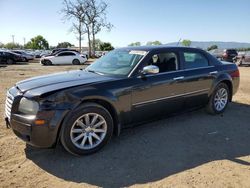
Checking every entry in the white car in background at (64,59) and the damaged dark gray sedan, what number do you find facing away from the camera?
0

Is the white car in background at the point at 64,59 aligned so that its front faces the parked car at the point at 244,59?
no

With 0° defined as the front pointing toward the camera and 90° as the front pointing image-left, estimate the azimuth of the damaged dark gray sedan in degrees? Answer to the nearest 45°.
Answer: approximately 45°

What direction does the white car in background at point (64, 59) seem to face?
to the viewer's left

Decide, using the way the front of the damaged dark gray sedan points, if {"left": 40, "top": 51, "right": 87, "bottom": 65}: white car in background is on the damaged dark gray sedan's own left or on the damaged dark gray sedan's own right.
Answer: on the damaged dark gray sedan's own right

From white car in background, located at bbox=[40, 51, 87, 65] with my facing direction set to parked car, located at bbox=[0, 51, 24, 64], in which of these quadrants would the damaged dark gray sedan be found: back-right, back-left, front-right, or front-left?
back-left

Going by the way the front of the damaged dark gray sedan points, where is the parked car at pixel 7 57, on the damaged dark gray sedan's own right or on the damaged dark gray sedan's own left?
on the damaged dark gray sedan's own right

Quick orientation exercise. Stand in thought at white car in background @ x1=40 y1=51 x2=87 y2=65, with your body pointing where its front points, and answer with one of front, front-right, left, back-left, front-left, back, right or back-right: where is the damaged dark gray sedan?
left

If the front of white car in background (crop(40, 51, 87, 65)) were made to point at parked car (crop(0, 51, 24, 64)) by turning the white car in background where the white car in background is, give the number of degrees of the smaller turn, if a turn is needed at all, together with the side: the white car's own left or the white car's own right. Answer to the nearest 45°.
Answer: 0° — it already faces it

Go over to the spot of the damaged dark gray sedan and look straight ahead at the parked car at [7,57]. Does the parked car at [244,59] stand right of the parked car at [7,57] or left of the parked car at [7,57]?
right
